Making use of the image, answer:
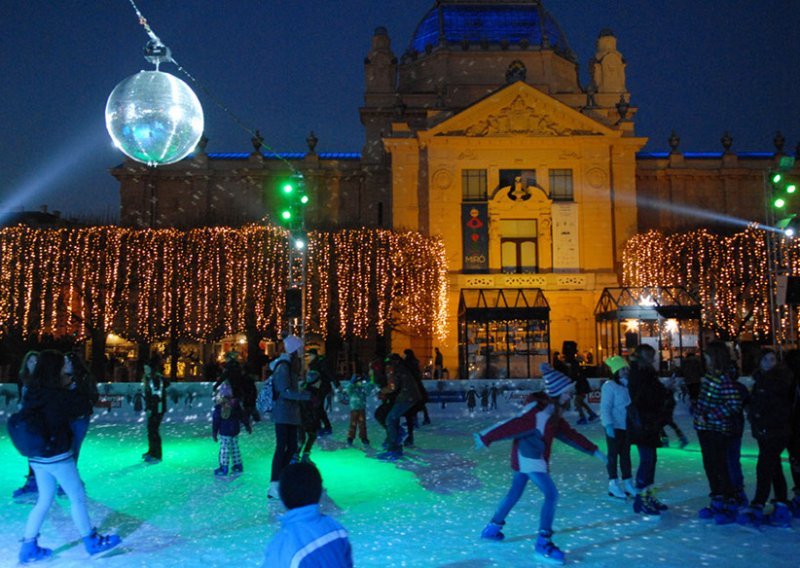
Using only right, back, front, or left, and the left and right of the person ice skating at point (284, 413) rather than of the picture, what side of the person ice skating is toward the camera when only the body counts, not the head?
right

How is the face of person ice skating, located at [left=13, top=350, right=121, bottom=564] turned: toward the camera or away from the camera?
away from the camera

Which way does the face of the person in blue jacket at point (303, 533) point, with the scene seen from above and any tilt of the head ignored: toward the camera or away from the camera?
away from the camera

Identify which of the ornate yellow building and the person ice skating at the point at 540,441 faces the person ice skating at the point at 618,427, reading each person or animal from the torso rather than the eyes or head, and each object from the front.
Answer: the ornate yellow building

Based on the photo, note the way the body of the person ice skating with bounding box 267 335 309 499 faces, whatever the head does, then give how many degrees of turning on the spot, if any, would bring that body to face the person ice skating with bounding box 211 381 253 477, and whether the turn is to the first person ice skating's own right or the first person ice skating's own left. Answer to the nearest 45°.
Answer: approximately 135° to the first person ice skating's own left

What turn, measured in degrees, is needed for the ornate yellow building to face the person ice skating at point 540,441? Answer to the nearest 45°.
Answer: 0° — it already faces them

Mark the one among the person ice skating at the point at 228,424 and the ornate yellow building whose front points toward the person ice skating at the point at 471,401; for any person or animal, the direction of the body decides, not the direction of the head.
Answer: the ornate yellow building

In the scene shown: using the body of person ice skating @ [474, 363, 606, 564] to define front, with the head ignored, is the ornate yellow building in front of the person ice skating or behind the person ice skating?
behind

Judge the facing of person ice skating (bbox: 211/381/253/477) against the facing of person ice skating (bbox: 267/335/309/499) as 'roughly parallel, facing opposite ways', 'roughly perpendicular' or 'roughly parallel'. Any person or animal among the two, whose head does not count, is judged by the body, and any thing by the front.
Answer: roughly perpendicular
